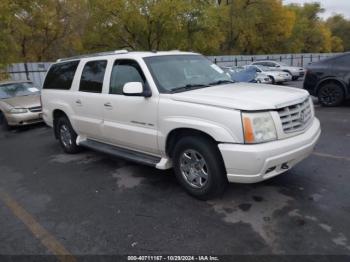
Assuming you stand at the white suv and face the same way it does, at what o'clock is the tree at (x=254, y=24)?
The tree is roughly at 8 o'clock from the white suv.

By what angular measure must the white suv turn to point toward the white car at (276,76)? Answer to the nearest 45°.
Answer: approximately 135° to its left

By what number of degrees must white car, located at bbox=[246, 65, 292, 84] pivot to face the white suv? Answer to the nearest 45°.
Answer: approximately 45° to its right

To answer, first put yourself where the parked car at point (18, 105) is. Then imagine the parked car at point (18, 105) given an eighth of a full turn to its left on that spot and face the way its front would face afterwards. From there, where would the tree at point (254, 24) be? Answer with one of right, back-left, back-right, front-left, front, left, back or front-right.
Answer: front-left

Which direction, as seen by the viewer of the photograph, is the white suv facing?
facing the viewer and to the right of the viewer

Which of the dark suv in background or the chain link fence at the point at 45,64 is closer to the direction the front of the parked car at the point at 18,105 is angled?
the dark suv in background

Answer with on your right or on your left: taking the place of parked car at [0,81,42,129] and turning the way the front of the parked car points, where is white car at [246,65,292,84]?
on your left

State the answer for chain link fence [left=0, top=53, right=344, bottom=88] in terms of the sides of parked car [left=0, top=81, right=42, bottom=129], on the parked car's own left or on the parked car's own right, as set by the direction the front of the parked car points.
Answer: on the parked car's own left

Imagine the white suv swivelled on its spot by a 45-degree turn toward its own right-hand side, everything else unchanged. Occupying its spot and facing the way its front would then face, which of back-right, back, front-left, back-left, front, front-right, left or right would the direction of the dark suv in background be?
back-left

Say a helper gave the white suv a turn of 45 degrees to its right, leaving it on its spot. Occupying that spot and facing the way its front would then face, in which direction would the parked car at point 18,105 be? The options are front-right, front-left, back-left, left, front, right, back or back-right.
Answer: back-right
